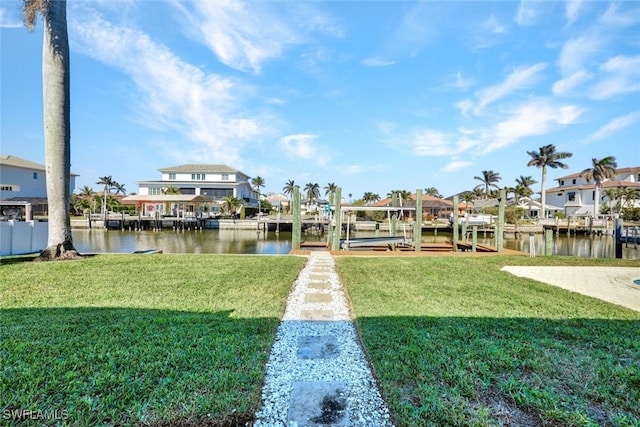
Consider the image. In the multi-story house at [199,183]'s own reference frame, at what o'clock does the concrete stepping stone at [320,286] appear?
The concrete stepping stone is roughly at 12 o'clock from the multi-story house.

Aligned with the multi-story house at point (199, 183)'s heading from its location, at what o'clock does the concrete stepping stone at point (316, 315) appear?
The concrete stepping stone is roughly at 12 o'clock from the multi-story house.

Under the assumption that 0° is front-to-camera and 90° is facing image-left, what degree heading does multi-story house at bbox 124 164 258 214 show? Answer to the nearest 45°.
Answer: approximately 0°

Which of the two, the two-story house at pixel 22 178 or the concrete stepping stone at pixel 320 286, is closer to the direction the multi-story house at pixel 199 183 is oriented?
the concrete stepping stone

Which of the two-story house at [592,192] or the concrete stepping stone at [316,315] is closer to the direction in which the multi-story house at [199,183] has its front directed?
the concrete stepping stone

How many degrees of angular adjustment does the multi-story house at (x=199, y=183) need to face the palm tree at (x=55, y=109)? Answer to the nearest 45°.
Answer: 0° — it already faces it

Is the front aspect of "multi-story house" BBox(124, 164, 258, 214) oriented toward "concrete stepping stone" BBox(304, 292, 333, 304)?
yes

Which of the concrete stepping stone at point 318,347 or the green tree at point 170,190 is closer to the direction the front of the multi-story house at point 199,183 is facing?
the concrete stepping stone
